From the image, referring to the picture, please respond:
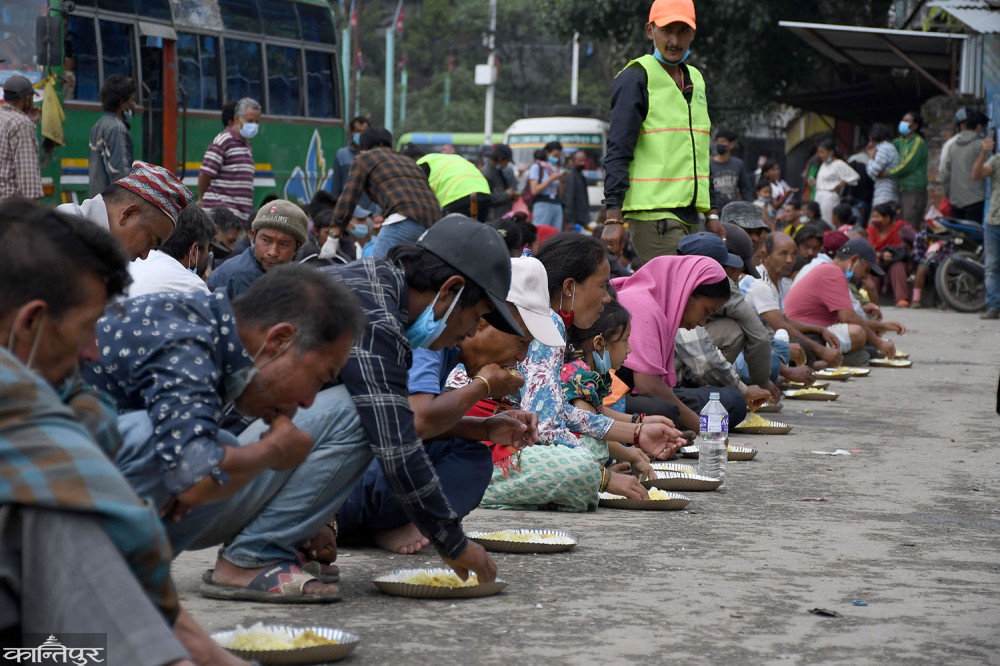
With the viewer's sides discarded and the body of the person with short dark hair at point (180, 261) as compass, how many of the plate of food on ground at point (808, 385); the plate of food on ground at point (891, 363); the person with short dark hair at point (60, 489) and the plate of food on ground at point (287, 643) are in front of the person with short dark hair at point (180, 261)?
2

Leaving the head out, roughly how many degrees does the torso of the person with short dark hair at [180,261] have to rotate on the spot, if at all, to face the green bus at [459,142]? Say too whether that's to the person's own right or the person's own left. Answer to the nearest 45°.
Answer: approximately 45° to the person's own left

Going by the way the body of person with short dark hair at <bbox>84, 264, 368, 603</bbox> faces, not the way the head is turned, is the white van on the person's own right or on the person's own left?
on the person's own left

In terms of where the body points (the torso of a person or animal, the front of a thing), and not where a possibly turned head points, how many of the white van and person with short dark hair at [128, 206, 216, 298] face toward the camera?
1

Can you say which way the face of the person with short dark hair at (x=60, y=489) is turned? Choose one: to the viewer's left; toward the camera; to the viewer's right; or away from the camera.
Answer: to the viewer's right

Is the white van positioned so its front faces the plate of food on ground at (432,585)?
yes

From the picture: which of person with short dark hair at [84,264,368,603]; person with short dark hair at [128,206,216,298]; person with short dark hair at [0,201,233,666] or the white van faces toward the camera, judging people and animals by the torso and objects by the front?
the white van

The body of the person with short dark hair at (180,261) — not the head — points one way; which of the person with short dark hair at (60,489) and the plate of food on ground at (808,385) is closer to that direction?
the plate of food on ground

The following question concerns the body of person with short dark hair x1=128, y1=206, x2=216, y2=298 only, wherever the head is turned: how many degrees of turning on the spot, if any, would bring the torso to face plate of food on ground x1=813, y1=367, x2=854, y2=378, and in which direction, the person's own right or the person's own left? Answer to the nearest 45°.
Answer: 0° — they already face it

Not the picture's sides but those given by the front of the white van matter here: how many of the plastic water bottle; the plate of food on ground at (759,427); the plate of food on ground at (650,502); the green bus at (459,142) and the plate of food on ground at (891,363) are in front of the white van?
4

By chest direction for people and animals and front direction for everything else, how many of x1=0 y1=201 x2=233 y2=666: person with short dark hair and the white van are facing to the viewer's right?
1

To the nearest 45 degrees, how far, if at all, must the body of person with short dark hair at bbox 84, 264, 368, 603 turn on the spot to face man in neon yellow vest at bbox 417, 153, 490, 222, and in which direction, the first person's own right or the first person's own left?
approximately 90° to the first person's own left

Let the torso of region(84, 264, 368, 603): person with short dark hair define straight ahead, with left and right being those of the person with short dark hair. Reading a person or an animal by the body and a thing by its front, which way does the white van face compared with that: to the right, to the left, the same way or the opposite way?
to the right

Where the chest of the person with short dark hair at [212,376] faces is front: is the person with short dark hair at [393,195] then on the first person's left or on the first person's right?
on the first person's left

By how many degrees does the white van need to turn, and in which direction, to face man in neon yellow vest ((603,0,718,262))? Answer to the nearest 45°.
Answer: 0° — it already faces them
